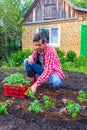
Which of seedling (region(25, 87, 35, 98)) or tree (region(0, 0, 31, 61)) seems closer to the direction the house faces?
the seedling

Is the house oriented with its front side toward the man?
yes

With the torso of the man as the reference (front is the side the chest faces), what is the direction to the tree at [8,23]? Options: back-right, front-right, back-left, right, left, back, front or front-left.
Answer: back-right

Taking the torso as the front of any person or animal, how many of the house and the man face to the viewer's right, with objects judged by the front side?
0

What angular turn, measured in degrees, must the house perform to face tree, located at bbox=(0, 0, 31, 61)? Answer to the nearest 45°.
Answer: approximately 90° to its right

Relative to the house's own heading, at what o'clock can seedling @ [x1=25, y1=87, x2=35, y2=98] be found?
The seedling is roughly at 12 o'clock from the house.

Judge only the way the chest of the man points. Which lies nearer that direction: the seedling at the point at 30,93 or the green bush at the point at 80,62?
the seedling

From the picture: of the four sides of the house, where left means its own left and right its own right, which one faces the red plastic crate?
front

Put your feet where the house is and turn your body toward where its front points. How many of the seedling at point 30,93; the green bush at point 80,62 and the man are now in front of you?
3

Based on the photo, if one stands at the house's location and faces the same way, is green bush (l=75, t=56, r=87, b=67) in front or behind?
in front

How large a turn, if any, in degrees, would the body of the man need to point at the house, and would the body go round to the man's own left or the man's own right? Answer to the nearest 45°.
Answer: approximately 135° to the man's own right

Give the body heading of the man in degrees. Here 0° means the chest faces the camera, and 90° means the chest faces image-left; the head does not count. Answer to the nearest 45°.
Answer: approximately 45°

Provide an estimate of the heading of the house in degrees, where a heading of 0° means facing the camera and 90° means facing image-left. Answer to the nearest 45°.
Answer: approximately 0°
